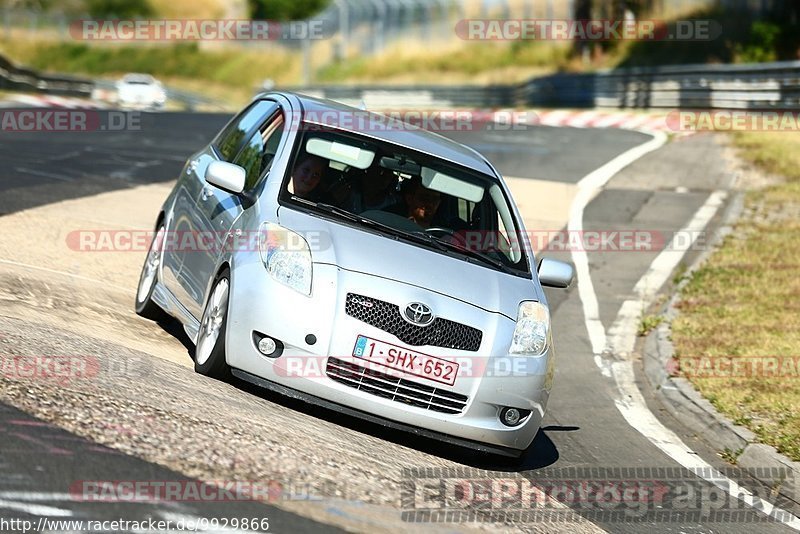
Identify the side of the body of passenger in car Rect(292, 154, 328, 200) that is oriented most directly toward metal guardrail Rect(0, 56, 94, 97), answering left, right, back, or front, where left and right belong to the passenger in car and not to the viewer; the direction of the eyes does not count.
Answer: back

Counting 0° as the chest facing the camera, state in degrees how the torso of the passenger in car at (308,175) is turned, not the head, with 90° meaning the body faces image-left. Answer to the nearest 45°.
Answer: approximately 0°

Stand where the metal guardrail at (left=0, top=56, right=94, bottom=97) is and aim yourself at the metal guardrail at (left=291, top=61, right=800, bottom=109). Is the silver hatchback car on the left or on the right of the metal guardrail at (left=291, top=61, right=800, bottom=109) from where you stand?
right

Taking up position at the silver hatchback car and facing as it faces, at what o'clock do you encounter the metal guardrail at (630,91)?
The metal guardrail is roughly at 8 o'clock from the silver hatchback car.

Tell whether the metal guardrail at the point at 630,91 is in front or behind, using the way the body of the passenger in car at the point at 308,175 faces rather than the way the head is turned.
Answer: behind

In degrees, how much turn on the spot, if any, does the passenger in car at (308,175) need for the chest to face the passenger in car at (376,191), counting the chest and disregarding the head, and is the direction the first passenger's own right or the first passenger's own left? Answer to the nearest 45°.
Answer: approximately 90° to the first passenger's own left

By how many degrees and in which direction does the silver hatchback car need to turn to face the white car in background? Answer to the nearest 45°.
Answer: approximately 135° to its left

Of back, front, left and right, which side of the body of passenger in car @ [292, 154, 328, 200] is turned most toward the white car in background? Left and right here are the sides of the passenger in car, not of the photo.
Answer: back

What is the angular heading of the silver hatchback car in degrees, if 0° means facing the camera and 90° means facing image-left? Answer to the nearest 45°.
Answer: approximately 315°
